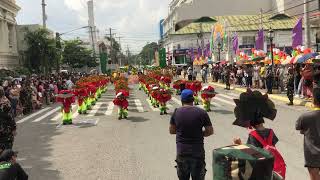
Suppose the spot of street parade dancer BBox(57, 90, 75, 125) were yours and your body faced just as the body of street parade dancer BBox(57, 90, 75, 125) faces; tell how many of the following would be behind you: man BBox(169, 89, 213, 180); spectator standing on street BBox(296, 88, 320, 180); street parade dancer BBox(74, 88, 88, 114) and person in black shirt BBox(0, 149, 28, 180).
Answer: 1

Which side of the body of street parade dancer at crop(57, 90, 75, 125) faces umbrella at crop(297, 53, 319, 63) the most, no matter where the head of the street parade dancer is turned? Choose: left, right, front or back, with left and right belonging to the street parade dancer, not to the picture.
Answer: left

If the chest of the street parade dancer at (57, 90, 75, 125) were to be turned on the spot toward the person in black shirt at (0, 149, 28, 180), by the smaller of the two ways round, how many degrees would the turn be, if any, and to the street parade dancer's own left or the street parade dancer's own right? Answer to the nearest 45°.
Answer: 0° — they already face them

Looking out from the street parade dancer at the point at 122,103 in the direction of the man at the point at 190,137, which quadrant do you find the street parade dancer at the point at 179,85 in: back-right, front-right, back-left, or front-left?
back-left

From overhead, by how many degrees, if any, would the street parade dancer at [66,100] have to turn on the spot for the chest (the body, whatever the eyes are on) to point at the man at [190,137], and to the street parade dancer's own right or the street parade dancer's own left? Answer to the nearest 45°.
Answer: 0° — they already face them

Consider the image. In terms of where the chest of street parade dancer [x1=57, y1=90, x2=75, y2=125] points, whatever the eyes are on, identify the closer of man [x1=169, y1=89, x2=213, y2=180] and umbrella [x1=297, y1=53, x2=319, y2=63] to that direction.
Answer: the man

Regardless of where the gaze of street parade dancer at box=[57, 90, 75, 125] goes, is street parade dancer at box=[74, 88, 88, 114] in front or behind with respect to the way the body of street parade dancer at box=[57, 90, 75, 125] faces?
behind

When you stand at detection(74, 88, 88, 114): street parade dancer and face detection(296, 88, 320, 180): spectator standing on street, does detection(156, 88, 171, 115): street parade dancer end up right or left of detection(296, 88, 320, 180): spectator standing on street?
left

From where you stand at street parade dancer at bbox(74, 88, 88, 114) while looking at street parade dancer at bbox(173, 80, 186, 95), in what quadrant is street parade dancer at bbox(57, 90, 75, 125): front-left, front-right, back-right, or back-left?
back-right

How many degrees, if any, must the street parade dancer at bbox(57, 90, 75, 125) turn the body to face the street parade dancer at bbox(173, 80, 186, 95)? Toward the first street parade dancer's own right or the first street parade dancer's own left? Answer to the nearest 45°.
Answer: approximately 135° to the first street parade dancer's own left

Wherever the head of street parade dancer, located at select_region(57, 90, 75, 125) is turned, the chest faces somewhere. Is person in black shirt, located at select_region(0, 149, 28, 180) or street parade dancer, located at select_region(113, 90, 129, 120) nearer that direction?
the person in black shirt

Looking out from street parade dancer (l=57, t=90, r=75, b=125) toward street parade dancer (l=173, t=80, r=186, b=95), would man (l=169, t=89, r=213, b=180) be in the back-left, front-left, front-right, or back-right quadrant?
back-right

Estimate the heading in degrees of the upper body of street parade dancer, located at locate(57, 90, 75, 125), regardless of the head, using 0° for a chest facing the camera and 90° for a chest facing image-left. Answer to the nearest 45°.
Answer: approximately 0°

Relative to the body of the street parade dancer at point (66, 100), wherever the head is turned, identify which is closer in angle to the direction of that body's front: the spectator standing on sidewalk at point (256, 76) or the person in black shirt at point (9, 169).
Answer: the person in black shirt

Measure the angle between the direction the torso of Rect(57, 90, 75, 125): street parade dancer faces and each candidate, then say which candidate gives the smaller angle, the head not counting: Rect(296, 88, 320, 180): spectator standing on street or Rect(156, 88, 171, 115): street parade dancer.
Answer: the spectator standing on street
